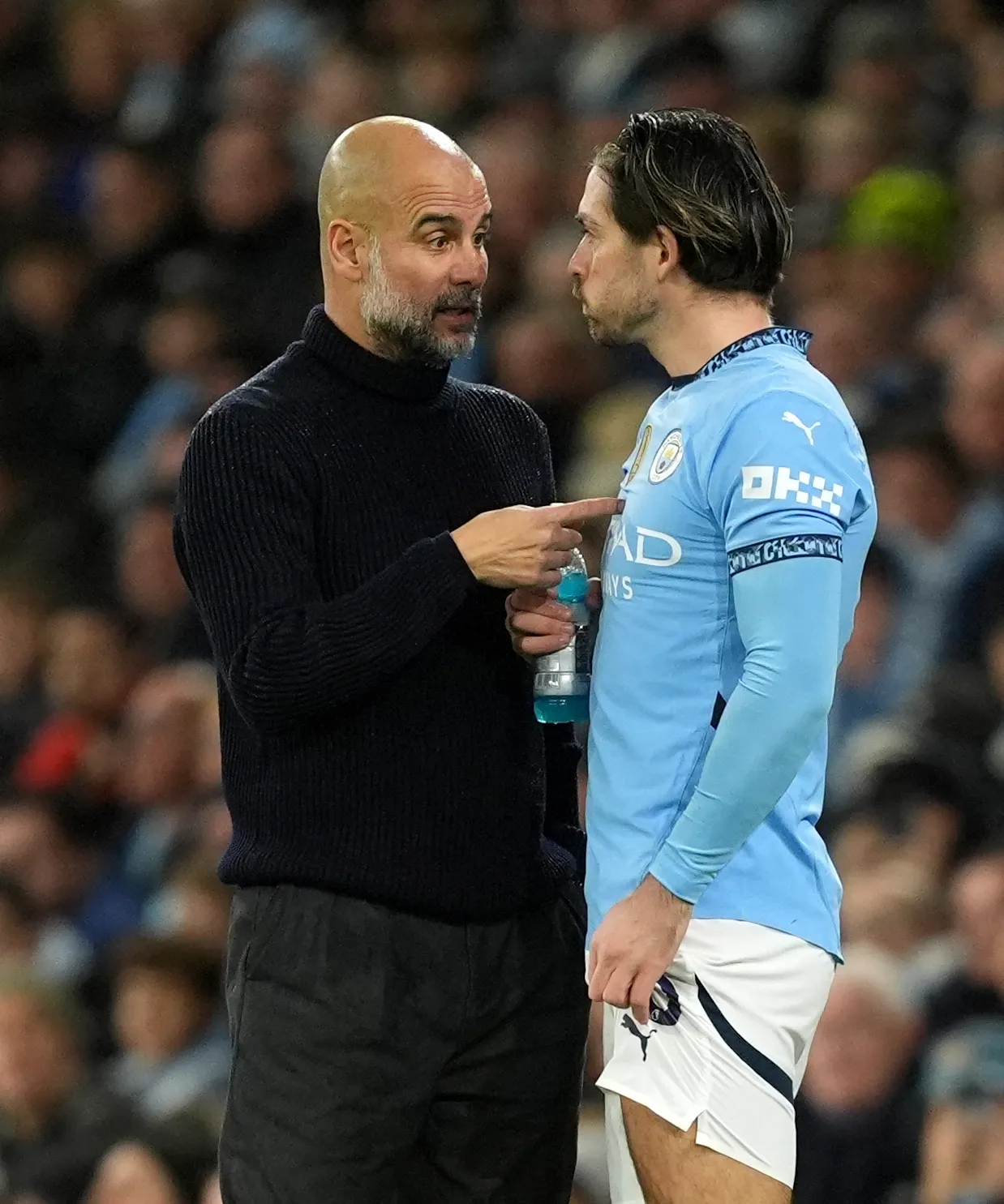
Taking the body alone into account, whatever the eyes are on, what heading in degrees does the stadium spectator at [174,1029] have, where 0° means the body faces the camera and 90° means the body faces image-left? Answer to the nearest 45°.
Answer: approximately 45°

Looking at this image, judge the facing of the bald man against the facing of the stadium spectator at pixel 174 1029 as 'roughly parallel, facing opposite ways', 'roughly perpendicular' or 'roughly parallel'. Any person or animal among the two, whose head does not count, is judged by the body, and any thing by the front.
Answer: roughly perpendicular

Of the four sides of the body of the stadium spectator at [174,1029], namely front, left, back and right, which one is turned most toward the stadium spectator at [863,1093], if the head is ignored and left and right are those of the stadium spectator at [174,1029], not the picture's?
left

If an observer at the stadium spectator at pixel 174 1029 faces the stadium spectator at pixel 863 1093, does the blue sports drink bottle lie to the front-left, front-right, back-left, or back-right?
front-right

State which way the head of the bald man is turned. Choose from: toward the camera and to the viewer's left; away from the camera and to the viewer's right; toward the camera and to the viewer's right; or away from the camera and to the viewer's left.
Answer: toward the camera and to the viewer's right

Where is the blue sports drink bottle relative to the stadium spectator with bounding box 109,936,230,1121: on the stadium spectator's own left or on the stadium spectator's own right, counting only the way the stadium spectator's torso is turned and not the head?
on the stadium spectator's own left

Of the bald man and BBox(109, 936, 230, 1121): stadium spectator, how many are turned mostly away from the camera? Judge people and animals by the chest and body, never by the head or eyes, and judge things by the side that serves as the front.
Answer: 0

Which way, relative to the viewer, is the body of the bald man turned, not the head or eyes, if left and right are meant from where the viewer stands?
facing the viewer and to the right of the viewer

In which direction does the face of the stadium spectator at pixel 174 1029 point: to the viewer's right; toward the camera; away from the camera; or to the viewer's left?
toward the camera

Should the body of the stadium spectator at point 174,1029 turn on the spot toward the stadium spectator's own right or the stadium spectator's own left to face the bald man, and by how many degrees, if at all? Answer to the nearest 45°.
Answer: approximately 45° to the stadium spectator's own left
